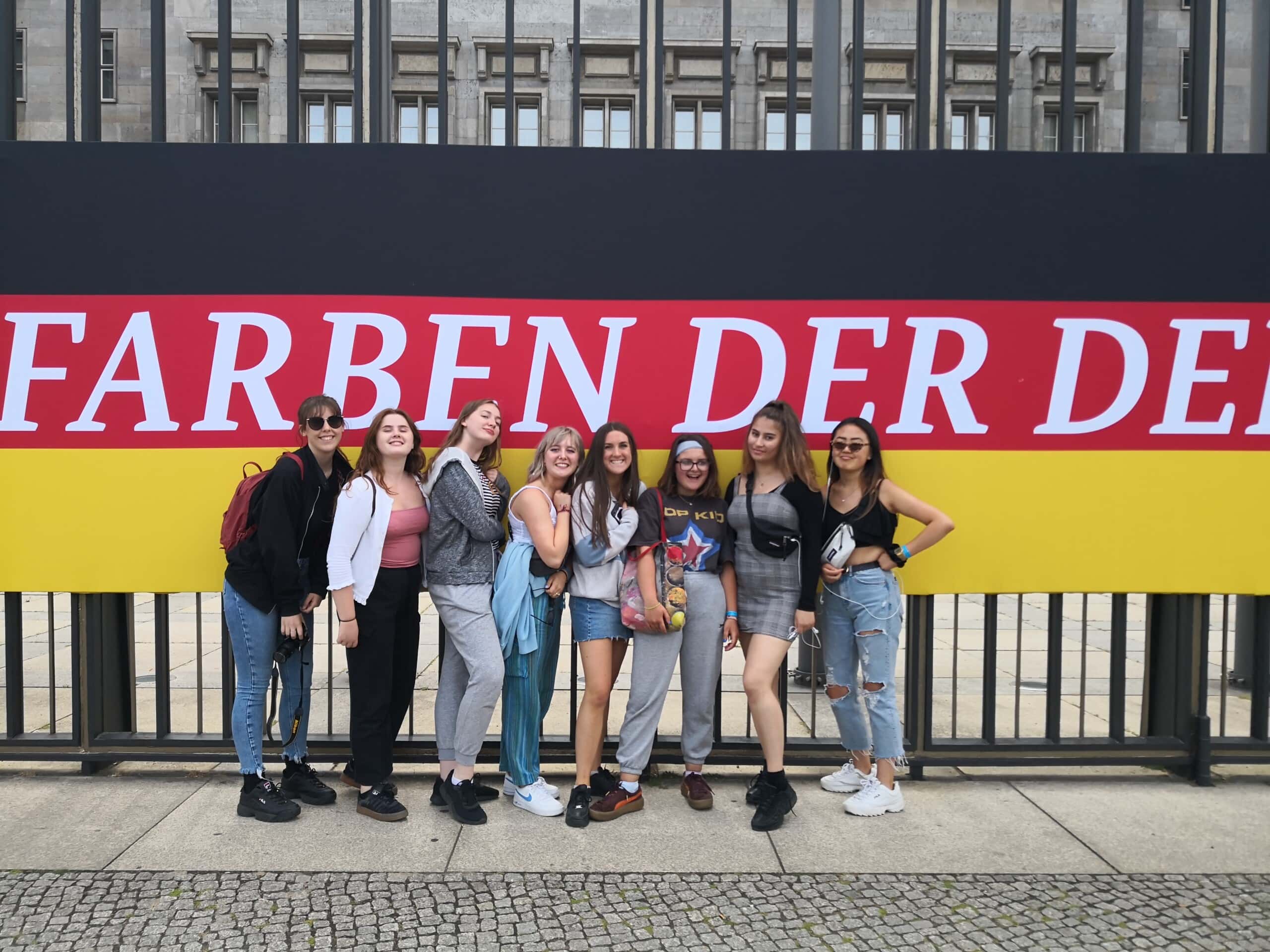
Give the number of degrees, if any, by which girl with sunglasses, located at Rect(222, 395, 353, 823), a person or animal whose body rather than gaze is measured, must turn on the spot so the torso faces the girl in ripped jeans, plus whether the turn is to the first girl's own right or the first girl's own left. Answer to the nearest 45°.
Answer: approximately 45° to the first girl's own left

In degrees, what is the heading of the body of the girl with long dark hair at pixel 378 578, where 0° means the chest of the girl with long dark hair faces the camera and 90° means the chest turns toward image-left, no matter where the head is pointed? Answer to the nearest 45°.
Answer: approximately 315°

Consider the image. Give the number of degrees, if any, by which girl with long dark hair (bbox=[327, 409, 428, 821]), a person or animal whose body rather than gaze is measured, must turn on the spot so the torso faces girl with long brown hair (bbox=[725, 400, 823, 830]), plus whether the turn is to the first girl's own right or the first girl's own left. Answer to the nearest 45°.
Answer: approximately 45° to the first girl's own left

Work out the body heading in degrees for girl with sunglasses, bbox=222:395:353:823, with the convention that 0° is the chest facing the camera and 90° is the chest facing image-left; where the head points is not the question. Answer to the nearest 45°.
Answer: approximately 315°

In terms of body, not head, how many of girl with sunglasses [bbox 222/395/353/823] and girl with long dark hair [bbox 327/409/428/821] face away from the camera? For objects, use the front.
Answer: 0
